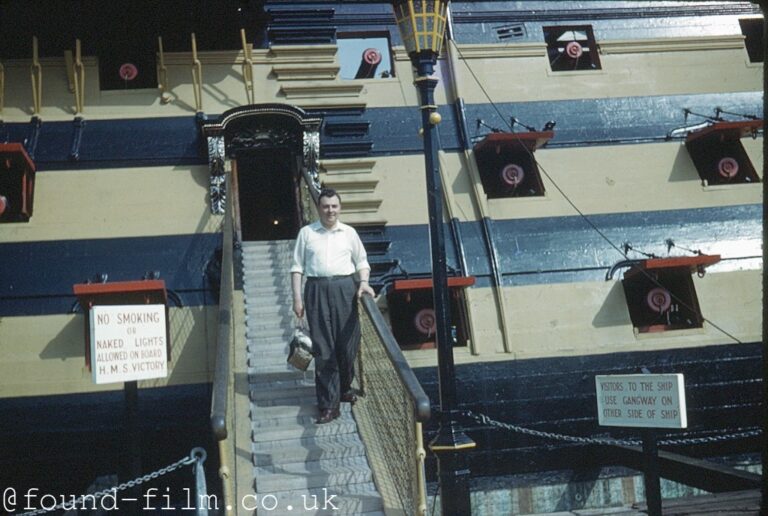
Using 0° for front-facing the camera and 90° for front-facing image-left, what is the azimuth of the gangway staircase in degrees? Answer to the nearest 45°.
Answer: approximately 0°

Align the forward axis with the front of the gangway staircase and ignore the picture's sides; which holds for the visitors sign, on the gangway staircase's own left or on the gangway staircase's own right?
on the gangway staircase's own left

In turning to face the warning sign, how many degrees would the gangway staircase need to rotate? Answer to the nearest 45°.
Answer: approximately 45° to its right

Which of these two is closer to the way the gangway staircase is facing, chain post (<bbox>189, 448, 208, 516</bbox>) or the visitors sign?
the chain post
